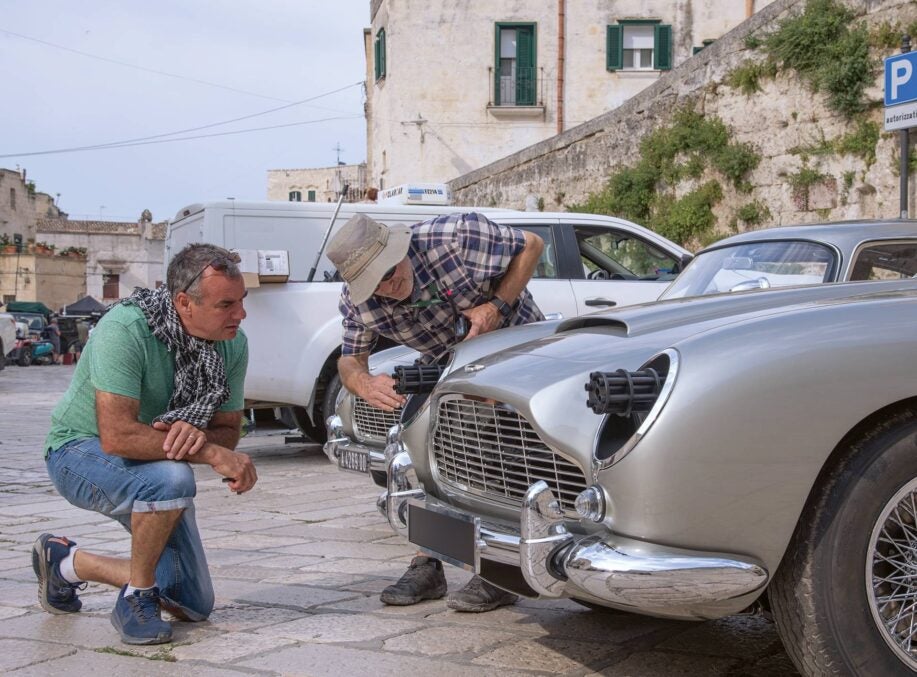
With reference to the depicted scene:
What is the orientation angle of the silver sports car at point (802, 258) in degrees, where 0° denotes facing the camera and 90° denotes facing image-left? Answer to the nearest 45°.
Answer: approximately 45°

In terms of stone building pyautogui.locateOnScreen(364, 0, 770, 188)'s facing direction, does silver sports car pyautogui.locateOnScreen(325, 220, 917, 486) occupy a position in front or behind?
in front

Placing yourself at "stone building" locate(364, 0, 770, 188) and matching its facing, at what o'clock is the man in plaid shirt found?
The man in plaid shirt is roughly at 12 o'clock from the stone building.

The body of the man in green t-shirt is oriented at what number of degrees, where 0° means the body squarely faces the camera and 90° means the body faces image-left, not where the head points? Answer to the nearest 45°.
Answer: approximately 315°

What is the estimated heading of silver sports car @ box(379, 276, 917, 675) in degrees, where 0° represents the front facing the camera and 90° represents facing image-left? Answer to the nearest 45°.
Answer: approximately 45°

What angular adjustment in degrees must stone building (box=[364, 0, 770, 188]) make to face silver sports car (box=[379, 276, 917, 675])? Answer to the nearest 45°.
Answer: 0° — it already faces it

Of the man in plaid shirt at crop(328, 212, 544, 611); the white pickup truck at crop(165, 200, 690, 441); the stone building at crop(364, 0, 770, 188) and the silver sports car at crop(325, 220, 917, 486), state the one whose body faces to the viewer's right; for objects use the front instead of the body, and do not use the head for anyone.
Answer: the white pickup truck

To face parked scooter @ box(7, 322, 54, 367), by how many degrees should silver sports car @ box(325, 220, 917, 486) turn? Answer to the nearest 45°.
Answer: approximately 90° to its right

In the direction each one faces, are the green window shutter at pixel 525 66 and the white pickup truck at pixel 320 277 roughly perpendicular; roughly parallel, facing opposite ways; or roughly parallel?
roughly perpendicular

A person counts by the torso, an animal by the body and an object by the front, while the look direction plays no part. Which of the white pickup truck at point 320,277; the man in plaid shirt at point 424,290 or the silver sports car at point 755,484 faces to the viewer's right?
the white pickup truck

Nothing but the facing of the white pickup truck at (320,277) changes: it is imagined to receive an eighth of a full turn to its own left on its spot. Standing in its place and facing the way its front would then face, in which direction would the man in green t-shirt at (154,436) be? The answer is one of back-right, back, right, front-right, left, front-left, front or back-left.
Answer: back-right

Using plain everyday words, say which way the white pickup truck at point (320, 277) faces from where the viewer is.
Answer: facing to the right of the viewer

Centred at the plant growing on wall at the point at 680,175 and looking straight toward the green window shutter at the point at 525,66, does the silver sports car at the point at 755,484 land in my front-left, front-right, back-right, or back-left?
back-left
